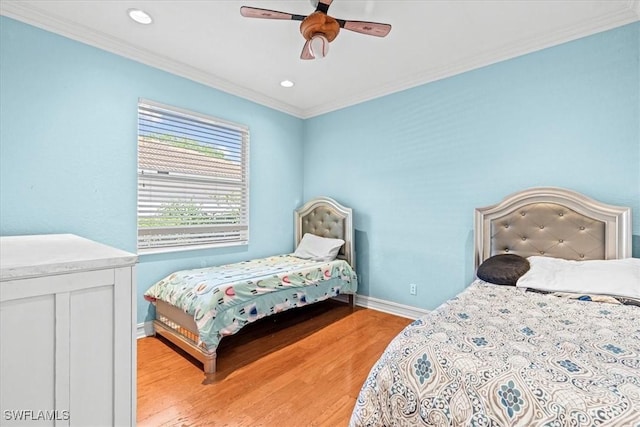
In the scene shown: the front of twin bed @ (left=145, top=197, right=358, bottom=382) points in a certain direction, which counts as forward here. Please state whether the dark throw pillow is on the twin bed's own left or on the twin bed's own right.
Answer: on the twin bed's own left

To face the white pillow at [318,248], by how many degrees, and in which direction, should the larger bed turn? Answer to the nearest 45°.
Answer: approximately 135° to its right

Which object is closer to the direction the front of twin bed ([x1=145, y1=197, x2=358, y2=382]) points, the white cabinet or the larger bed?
the white cabinet

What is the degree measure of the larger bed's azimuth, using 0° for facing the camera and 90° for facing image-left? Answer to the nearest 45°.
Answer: approximately 0°

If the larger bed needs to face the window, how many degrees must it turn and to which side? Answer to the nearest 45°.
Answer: approximately 90° to its right

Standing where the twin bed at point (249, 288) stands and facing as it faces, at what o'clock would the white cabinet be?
The white cabinet is roughly at 11 o'clock from the twin bed.

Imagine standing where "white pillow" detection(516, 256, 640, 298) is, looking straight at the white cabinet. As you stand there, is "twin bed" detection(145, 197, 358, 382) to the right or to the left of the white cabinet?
right

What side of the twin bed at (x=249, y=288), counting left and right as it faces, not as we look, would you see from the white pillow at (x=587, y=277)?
left

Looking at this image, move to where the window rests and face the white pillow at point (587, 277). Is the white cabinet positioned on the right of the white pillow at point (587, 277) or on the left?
right
